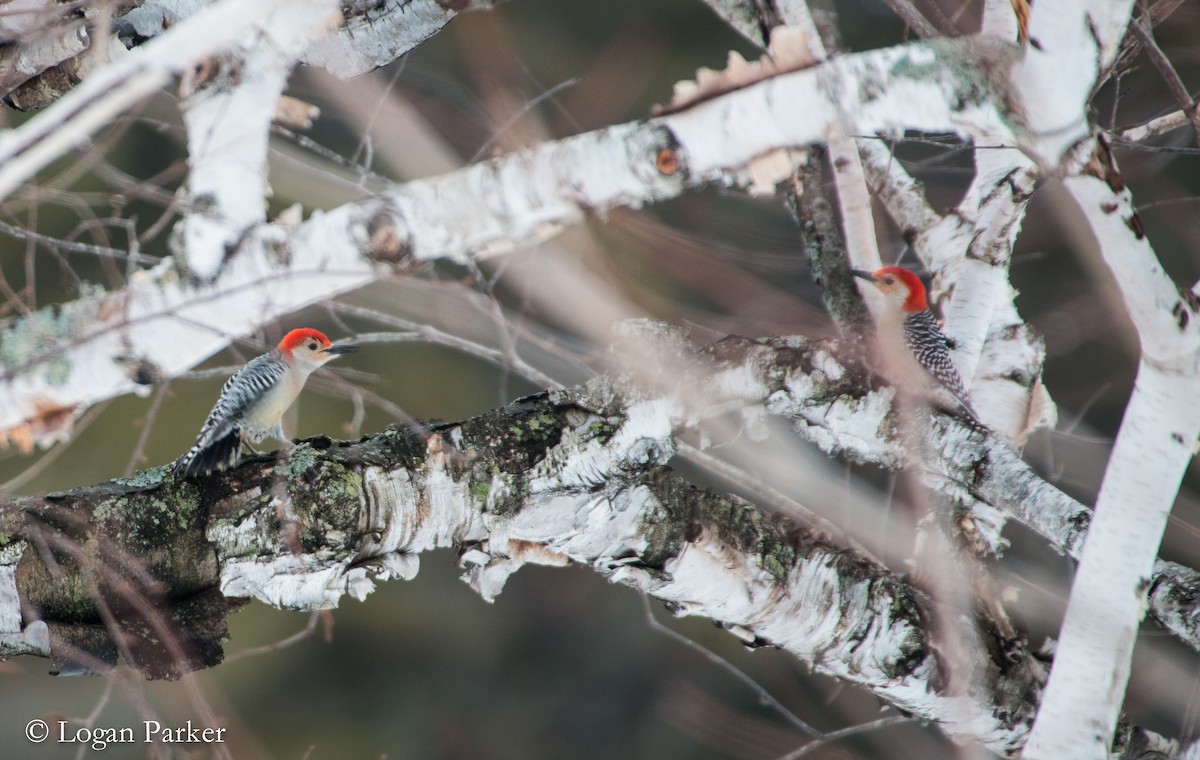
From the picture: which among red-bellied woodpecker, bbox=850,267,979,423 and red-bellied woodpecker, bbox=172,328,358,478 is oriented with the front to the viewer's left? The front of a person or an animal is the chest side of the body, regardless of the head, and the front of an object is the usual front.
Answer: red-bellied woodpecker, bbox=850,267,979,423

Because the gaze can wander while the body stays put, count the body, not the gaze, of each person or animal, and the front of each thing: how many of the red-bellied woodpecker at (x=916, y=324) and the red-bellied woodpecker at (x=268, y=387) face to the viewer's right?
1

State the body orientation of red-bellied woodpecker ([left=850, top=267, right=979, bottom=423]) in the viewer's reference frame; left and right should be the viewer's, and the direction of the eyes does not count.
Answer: facing to the left of the viewer

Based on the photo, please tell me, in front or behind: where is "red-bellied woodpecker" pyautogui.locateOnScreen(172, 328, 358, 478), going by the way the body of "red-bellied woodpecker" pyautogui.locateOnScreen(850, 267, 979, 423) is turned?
in front

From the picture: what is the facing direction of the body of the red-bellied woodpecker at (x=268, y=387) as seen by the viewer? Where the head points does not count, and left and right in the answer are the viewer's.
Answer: facing to the right of the viewer
